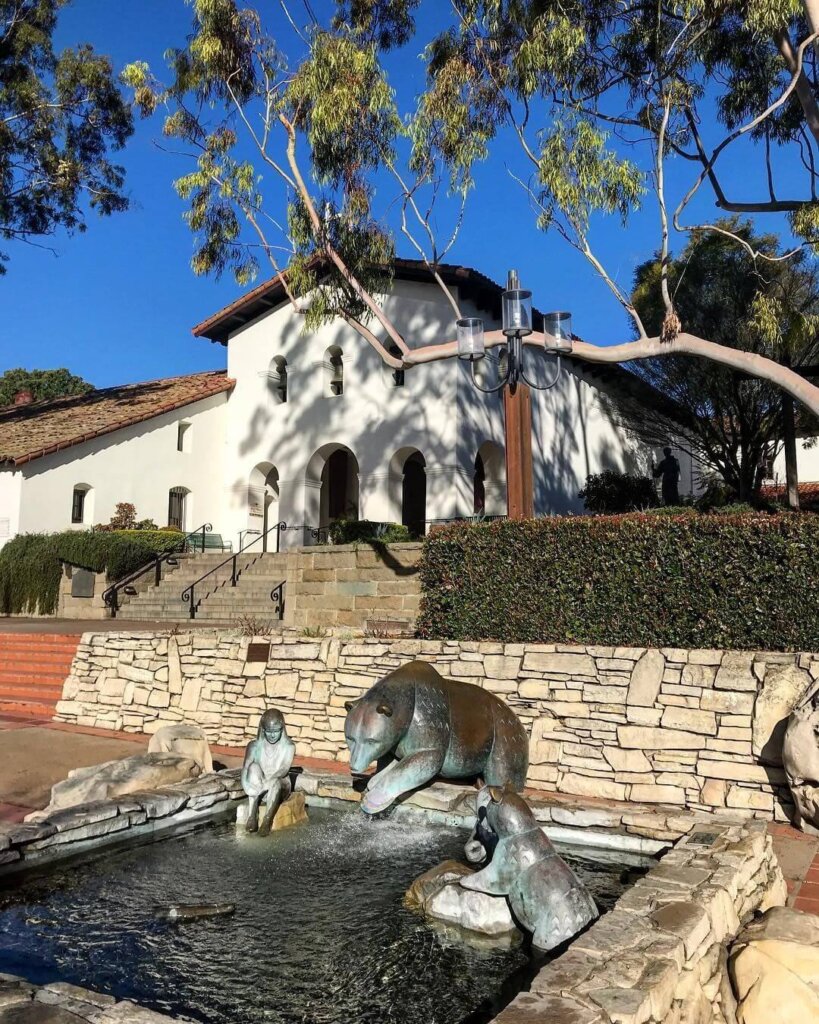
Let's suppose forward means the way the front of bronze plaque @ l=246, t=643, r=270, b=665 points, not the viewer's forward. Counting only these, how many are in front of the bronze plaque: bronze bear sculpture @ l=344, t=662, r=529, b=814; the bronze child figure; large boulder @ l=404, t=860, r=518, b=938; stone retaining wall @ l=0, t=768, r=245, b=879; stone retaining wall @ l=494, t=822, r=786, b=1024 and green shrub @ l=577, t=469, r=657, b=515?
5

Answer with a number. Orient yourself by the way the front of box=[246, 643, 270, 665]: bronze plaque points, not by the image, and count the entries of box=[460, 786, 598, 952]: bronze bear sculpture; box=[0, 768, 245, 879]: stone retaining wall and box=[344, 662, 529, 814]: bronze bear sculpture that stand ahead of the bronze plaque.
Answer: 3

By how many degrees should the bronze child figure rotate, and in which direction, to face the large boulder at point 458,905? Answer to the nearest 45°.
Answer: approximately 45° to its left

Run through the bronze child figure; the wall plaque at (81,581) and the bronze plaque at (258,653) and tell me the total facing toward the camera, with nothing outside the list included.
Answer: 3

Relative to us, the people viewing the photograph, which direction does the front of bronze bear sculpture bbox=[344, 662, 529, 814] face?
facing the viewer and to the left of the viewer

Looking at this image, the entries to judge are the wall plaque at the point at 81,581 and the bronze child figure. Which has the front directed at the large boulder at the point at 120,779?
the wall plaque

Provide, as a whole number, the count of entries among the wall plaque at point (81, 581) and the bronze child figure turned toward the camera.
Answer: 2

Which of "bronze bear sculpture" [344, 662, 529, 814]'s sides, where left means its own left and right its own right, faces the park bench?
right

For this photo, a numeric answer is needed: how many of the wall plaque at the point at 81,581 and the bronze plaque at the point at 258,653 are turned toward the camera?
2

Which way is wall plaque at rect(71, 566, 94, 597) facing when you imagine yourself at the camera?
facing the viewer

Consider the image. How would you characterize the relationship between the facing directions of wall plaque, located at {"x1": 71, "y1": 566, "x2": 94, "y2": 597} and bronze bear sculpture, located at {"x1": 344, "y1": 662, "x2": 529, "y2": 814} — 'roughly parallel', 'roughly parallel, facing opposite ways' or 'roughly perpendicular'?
roughly perpendicular

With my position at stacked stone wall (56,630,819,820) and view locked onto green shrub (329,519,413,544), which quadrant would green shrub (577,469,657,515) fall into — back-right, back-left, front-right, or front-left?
front-right

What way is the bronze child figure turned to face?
toward the camera

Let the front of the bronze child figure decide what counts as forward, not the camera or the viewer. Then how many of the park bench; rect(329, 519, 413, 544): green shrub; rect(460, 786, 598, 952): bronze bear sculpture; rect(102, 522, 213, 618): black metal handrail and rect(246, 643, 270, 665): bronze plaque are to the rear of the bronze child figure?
4

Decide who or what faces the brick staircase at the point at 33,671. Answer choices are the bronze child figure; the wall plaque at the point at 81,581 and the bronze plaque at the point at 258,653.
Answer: the wall plaque

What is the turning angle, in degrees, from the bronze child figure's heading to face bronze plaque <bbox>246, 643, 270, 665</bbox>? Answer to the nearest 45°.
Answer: approximately 180°
